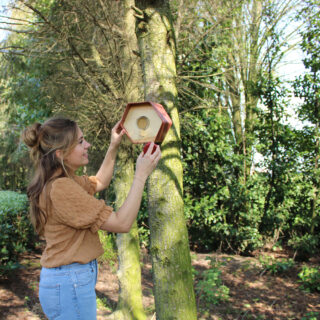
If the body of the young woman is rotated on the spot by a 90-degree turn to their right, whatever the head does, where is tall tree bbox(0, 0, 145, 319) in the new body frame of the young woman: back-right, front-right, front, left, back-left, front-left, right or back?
back

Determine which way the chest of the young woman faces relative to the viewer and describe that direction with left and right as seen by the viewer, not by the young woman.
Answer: facing to the right of the viewer

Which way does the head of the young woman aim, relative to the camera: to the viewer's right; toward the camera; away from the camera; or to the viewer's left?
to the viewer's right

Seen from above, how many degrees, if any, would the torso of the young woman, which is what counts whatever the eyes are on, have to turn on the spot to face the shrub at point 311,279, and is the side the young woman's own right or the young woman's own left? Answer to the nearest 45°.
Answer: approximately 45° to the young woman's own left

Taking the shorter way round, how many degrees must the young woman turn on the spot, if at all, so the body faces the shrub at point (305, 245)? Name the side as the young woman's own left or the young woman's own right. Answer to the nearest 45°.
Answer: approximately 45° to the young woman's own left
